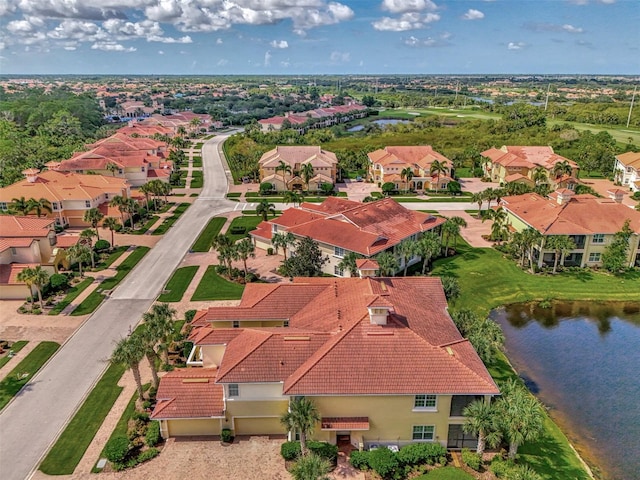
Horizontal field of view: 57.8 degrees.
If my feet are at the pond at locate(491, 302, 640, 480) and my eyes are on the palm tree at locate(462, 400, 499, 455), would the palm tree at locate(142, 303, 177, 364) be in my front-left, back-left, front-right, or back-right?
front-right

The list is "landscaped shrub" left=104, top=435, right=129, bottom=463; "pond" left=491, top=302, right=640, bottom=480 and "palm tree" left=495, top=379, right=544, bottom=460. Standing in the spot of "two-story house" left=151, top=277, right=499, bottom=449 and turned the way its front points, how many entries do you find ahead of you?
1

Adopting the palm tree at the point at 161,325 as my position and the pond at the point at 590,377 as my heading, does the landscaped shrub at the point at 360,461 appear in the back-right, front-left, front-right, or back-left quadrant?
front-right

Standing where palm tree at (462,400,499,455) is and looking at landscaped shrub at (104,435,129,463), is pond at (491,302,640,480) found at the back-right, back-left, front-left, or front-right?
back-right
